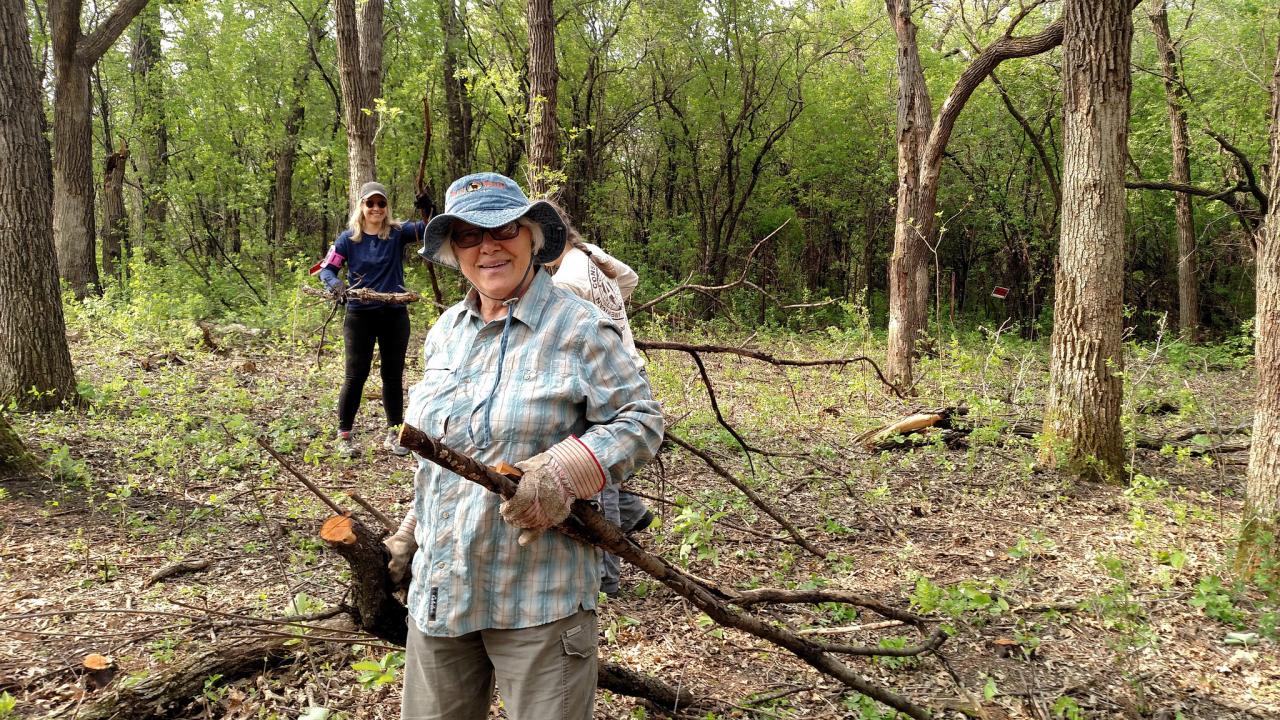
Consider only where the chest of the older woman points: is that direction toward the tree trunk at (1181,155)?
no

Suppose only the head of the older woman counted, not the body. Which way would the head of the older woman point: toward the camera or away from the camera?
toward the camera

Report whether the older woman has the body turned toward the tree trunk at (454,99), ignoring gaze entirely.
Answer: no

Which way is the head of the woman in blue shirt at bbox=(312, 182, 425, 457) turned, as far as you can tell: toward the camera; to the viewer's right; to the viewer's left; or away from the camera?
toward the camera

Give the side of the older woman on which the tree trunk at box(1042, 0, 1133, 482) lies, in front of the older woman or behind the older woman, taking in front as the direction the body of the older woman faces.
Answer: behind

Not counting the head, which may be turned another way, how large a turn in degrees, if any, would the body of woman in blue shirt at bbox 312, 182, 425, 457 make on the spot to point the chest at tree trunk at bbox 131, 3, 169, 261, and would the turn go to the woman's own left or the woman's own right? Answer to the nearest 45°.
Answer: approximately 180°

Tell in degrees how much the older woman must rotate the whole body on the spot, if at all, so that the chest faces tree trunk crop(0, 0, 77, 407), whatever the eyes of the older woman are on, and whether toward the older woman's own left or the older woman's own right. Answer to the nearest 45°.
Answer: approximately 90° to the older woman's own right

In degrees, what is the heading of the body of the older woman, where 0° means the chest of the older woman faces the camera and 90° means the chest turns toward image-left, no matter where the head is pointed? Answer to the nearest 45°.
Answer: approximately 45°

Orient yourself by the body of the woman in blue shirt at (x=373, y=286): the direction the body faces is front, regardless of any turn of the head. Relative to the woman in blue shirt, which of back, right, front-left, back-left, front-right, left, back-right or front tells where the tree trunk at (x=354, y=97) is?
back

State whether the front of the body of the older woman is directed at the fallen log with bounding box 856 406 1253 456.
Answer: no

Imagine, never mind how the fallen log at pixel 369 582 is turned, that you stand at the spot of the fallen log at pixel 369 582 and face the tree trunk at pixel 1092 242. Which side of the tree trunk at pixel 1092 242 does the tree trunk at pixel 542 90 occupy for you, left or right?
left

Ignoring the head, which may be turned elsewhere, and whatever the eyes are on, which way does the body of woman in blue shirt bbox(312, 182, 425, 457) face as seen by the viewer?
toward the camera

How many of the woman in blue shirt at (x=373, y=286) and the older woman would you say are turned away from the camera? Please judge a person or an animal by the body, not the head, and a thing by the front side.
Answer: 0

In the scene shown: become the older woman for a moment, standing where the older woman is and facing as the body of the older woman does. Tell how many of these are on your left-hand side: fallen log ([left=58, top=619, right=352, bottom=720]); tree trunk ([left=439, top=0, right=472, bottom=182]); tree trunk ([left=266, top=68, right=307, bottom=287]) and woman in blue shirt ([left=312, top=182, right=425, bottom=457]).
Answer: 0

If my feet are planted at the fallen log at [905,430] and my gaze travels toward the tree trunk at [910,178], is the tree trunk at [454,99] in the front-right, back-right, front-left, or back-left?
front-left

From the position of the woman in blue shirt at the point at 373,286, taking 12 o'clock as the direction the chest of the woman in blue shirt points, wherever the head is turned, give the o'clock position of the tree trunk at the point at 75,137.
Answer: The tree trunk is roughly at 5 o'clock from the woman in blue shirt.

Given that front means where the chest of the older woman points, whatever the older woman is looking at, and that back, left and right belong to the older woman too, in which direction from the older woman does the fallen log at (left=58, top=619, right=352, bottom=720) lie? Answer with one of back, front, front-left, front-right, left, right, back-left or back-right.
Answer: right
